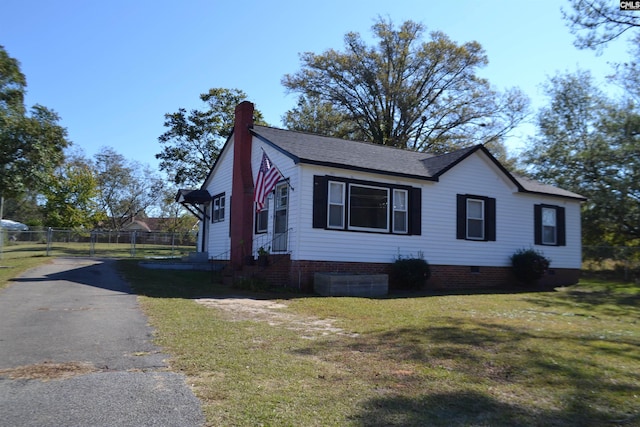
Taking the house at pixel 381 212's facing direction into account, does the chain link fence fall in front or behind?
behind

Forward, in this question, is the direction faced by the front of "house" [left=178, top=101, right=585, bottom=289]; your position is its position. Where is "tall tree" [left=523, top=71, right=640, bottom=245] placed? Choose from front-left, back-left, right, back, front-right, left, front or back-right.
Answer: left

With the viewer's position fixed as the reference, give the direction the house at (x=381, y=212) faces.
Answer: facing the viewer and to the right of the viewer

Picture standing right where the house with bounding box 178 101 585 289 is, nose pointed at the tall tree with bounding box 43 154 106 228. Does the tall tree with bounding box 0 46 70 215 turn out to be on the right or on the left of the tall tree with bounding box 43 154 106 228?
left

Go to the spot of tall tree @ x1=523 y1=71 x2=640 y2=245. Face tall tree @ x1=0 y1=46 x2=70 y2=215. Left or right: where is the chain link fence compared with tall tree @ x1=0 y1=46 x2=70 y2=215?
right

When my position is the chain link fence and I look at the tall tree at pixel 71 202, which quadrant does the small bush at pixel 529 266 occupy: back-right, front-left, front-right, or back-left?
back-right

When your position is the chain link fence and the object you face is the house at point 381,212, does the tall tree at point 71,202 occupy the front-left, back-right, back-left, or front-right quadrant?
back-left

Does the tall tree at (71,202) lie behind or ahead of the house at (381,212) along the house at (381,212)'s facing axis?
behind

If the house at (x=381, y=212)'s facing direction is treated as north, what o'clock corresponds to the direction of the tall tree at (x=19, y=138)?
The tall tree is roughly at 4 o'clock from the house.
